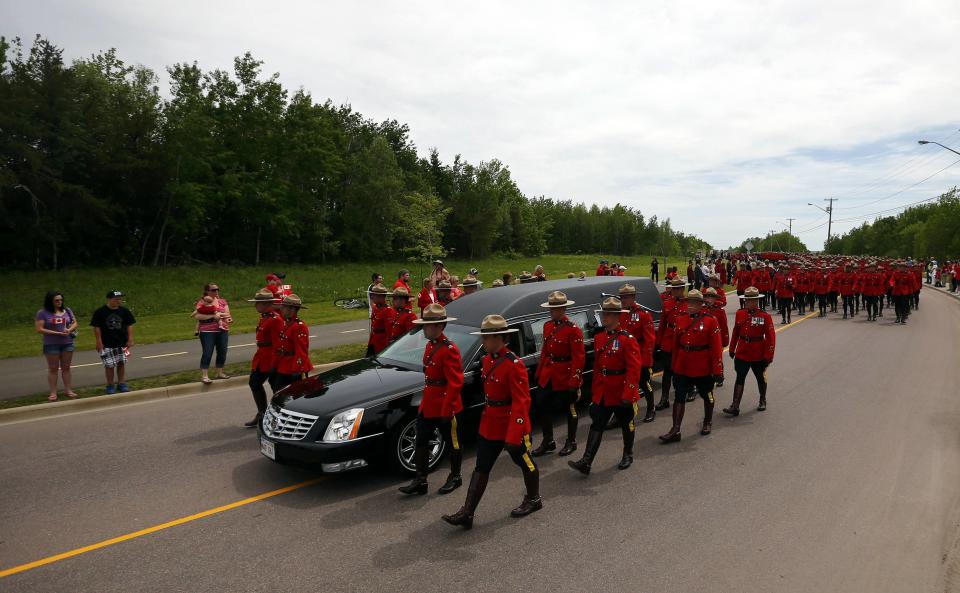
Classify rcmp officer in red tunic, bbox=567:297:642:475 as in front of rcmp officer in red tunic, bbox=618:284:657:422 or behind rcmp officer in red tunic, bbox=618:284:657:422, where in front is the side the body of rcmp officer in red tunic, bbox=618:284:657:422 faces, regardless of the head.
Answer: in front

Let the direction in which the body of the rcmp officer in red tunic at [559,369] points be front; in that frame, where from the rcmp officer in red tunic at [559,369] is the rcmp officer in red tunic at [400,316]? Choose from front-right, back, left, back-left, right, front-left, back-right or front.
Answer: right

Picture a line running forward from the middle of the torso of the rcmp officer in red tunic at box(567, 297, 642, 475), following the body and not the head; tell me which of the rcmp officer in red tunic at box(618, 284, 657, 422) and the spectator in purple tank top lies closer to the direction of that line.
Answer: the spectator in purple tank top

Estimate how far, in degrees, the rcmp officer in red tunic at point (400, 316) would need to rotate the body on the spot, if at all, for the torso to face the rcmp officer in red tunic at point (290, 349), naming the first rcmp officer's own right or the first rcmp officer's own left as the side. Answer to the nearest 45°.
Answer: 0° — they already face them

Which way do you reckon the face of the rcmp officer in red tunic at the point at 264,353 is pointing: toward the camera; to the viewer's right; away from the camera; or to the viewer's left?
to the viewer's left

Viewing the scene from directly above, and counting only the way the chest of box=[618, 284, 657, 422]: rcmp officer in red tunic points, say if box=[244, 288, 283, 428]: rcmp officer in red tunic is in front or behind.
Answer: in front

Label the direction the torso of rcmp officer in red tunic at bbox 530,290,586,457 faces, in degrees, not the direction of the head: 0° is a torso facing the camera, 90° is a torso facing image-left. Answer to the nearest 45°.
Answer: approximately 45°

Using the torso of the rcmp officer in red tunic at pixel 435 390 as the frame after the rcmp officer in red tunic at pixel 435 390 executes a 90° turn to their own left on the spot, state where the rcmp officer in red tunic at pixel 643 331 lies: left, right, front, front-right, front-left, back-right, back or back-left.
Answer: left

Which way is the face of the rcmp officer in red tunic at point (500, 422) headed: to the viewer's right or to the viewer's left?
to the viewer's left

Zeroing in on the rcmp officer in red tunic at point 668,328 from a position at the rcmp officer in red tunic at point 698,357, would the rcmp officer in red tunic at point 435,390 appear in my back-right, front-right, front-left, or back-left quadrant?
back-left

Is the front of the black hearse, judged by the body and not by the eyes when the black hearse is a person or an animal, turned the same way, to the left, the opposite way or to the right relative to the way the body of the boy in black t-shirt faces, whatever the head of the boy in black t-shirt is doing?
to the right

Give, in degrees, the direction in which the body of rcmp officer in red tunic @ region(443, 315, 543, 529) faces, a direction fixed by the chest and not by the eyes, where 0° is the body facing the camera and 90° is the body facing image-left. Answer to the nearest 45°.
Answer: approximately 45°

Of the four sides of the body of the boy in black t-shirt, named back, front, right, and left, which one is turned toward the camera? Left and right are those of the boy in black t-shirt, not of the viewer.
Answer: front

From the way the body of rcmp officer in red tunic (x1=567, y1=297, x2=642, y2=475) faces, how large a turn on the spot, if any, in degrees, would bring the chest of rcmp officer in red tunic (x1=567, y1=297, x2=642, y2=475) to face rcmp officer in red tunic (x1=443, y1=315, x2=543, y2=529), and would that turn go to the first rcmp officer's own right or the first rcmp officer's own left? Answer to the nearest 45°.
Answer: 0° — they already face them

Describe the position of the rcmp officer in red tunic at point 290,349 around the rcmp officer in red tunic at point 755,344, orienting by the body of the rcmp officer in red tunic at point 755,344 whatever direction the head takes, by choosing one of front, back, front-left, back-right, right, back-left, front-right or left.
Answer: front

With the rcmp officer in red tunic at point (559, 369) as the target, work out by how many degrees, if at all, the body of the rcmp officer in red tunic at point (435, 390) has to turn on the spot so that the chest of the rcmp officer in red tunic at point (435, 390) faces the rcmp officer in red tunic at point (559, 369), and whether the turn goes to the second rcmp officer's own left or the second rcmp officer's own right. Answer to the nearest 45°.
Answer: approximately 180°
